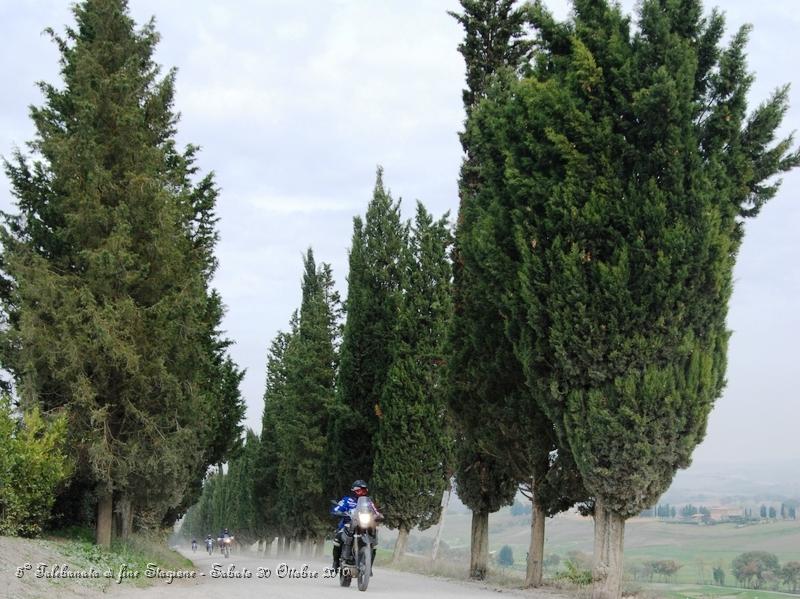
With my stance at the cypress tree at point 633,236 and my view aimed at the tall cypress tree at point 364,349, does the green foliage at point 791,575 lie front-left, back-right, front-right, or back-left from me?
front-right

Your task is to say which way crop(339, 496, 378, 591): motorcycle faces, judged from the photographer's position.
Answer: facing the viewer

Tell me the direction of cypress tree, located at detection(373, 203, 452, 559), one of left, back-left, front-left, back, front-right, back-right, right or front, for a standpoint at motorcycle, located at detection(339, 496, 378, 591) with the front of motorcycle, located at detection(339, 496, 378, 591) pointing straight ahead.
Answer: back

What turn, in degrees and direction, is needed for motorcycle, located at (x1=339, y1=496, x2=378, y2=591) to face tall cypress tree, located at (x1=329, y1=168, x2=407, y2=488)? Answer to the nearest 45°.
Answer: approximately 180°

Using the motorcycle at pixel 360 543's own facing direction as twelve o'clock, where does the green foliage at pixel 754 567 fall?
The green foliage is roughly at 8 o'clock from the motorcycle.

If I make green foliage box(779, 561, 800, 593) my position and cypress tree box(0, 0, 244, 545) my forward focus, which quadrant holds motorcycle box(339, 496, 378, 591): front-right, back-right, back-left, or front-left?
front-left

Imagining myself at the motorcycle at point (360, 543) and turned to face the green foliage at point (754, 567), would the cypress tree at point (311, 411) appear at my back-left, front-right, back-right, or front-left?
front-left

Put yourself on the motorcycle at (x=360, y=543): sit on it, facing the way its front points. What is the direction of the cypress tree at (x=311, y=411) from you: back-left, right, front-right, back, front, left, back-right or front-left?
back

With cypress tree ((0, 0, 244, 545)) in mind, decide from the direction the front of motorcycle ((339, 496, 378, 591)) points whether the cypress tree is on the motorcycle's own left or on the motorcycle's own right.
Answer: on the motorcycle's own right

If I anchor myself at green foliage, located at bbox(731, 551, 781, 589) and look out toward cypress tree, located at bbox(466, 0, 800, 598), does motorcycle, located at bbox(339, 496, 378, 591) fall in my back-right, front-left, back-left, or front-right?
front-right

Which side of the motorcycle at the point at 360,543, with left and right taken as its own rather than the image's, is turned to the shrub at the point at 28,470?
right

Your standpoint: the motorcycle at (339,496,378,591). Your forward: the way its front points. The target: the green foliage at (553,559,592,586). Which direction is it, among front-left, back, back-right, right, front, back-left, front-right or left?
back-left
